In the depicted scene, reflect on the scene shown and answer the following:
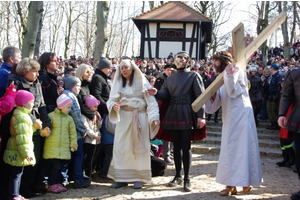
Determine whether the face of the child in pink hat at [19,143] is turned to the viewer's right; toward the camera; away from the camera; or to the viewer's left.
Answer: to the viewer's right

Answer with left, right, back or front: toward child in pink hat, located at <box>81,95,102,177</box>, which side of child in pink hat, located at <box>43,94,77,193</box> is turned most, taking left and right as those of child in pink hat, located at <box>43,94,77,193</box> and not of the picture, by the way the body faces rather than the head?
left

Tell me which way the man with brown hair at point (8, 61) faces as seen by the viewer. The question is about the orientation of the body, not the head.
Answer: to the viewer's right

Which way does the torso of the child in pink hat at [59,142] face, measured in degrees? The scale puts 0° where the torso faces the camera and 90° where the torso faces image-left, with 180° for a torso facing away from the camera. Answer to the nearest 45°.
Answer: approximately 315°

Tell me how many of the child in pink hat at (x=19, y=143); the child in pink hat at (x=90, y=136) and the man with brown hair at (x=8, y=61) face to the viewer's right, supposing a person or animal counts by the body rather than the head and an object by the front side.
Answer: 3

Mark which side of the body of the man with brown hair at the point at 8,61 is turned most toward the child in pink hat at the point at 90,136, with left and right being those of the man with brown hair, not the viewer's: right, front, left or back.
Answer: front

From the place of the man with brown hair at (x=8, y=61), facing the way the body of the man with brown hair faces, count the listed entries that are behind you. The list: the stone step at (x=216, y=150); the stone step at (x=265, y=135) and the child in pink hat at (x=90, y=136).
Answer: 0

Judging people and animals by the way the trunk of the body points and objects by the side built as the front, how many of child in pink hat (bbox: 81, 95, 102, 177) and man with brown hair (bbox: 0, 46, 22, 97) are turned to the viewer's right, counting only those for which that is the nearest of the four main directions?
2

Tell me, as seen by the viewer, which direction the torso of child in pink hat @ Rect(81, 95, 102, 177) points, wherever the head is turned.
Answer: to the viewer's right

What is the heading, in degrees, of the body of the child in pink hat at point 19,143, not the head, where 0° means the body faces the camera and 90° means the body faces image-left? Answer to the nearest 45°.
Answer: approximately 270°

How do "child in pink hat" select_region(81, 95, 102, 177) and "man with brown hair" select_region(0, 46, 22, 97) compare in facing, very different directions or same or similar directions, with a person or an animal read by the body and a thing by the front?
same or similar directions

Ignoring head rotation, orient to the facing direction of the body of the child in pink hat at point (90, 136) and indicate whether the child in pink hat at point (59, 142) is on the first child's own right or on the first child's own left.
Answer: on the first child's own right

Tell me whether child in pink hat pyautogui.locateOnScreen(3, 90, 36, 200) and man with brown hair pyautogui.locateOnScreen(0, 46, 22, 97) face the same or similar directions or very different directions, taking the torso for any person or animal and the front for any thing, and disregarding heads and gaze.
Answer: same or similar directions
